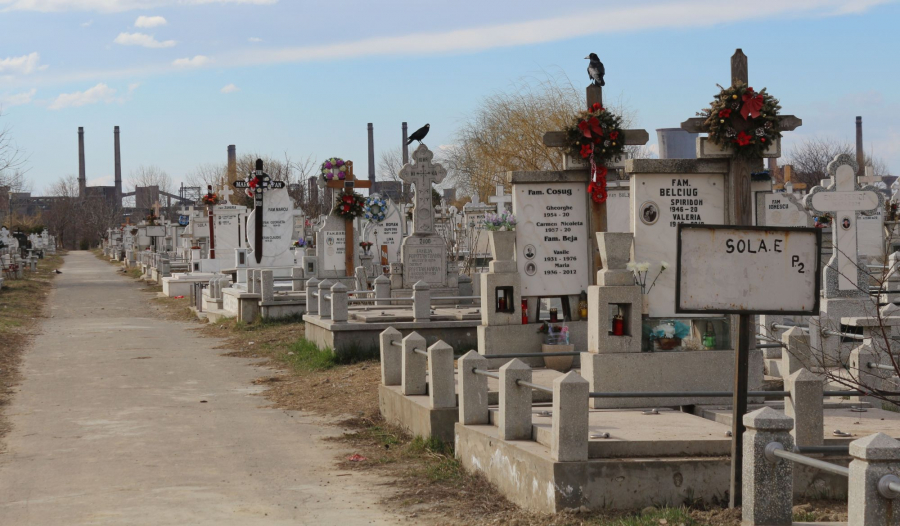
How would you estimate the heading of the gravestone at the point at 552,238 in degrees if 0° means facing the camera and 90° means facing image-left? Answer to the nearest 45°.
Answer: approximately 0°

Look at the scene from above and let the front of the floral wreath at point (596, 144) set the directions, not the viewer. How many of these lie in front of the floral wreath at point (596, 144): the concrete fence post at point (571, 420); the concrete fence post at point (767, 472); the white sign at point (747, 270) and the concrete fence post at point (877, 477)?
4

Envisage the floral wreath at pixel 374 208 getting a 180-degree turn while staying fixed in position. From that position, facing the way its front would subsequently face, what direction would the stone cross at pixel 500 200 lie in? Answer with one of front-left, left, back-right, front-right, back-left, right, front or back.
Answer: front-right

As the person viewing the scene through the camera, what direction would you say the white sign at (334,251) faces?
facing the viewer

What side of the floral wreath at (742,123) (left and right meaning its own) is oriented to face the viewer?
front

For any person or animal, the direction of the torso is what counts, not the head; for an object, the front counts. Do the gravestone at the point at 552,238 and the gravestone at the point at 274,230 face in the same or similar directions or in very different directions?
same or similar directions

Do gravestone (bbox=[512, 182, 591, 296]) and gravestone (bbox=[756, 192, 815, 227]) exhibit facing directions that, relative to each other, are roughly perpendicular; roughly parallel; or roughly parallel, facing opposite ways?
roughly parallel

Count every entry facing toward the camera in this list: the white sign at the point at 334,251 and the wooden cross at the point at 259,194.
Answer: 2

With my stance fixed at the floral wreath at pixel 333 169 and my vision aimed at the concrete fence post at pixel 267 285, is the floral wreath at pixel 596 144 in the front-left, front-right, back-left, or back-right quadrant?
front-left

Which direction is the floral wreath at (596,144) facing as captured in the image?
toward the camera

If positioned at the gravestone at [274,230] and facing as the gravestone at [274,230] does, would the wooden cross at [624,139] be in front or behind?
in front

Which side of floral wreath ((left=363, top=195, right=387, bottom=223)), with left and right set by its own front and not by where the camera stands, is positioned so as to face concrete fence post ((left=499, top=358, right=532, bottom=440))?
front

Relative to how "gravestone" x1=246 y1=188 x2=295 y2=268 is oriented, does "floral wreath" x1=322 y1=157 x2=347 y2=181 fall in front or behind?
in front

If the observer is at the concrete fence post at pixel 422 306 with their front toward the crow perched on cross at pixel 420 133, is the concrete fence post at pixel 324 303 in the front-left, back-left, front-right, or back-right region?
front-left

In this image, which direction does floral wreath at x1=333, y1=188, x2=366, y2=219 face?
toward the camera

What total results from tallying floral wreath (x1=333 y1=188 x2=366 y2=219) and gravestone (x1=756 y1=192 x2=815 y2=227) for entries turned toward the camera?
2

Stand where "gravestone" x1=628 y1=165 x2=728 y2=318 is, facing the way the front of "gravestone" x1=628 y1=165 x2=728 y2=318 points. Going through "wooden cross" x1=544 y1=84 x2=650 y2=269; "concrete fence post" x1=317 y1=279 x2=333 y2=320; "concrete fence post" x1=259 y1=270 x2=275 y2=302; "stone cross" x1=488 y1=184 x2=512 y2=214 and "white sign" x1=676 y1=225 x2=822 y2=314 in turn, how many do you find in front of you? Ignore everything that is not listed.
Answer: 1

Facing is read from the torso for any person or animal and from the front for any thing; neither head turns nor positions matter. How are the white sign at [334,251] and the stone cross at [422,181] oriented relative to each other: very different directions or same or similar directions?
same or similar directions
